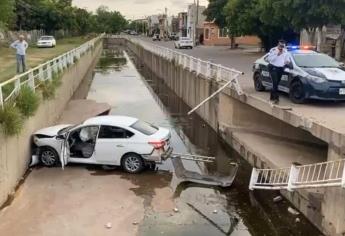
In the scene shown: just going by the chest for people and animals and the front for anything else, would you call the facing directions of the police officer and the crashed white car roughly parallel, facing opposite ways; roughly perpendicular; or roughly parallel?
roughly perpendicular

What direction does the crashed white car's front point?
to the viewer's left

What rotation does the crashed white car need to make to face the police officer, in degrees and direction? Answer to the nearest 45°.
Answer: approximately 180°

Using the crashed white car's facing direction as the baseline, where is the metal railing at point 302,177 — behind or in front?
behind

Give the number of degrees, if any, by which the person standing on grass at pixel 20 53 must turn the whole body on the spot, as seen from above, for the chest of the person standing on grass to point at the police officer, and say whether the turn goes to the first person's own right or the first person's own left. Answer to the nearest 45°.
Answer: approximately 45° to the first person's own left
